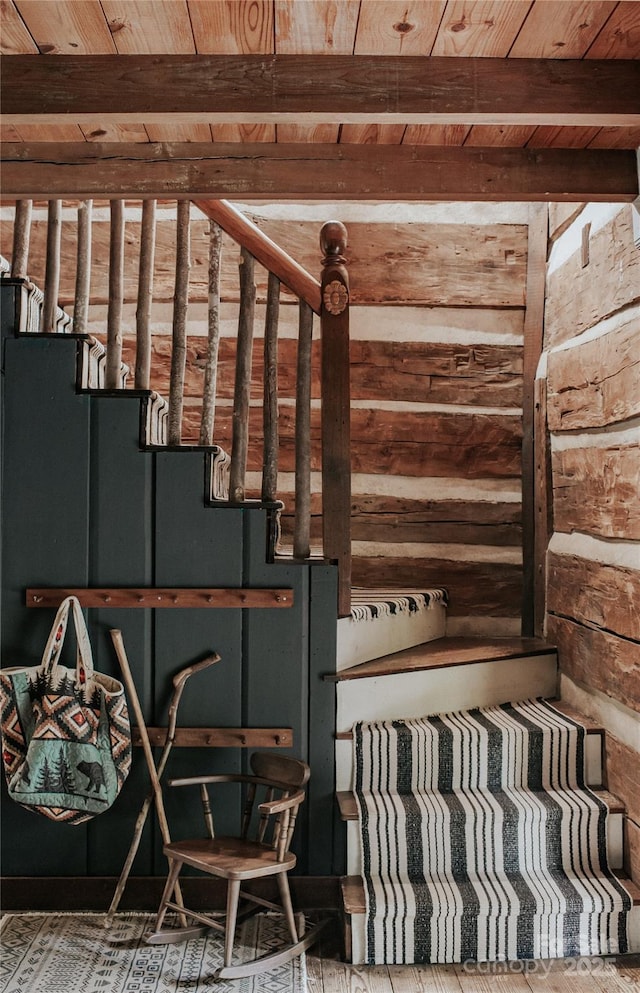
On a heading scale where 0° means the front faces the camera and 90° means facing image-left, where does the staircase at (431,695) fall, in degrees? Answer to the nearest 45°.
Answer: approximately 0°

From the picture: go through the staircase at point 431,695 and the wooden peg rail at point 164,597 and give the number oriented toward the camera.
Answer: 2

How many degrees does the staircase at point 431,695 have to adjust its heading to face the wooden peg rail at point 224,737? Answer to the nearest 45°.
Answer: approximately 90° to its right

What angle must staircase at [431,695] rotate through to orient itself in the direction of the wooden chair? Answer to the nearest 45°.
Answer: approximately 45° to its right

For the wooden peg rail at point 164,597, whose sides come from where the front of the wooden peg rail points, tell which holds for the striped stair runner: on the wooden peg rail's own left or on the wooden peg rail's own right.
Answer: on the wooden peg rail's own left
